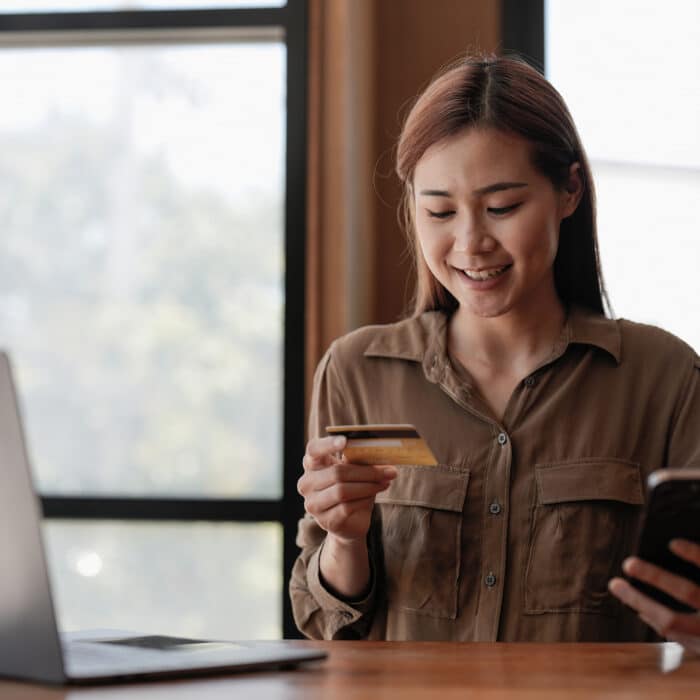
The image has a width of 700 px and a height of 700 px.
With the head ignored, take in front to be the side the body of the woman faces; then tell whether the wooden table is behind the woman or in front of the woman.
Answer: in front

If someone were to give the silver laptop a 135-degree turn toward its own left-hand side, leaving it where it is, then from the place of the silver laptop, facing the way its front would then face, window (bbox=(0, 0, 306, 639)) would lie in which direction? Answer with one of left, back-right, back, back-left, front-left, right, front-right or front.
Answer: right

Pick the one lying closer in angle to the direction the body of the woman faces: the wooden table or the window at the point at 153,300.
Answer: the wooden table

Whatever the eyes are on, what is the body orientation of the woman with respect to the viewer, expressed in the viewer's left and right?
facing the viewer

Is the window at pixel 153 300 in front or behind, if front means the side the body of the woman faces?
behind

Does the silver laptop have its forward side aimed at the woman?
yes

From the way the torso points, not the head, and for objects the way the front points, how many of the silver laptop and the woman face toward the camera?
1

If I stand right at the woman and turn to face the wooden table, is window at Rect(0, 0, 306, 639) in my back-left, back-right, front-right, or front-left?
back-right

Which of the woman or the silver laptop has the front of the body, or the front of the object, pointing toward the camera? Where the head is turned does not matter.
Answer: the woman

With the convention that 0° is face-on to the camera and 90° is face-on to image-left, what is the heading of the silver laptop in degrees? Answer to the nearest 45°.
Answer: approximately 225°
